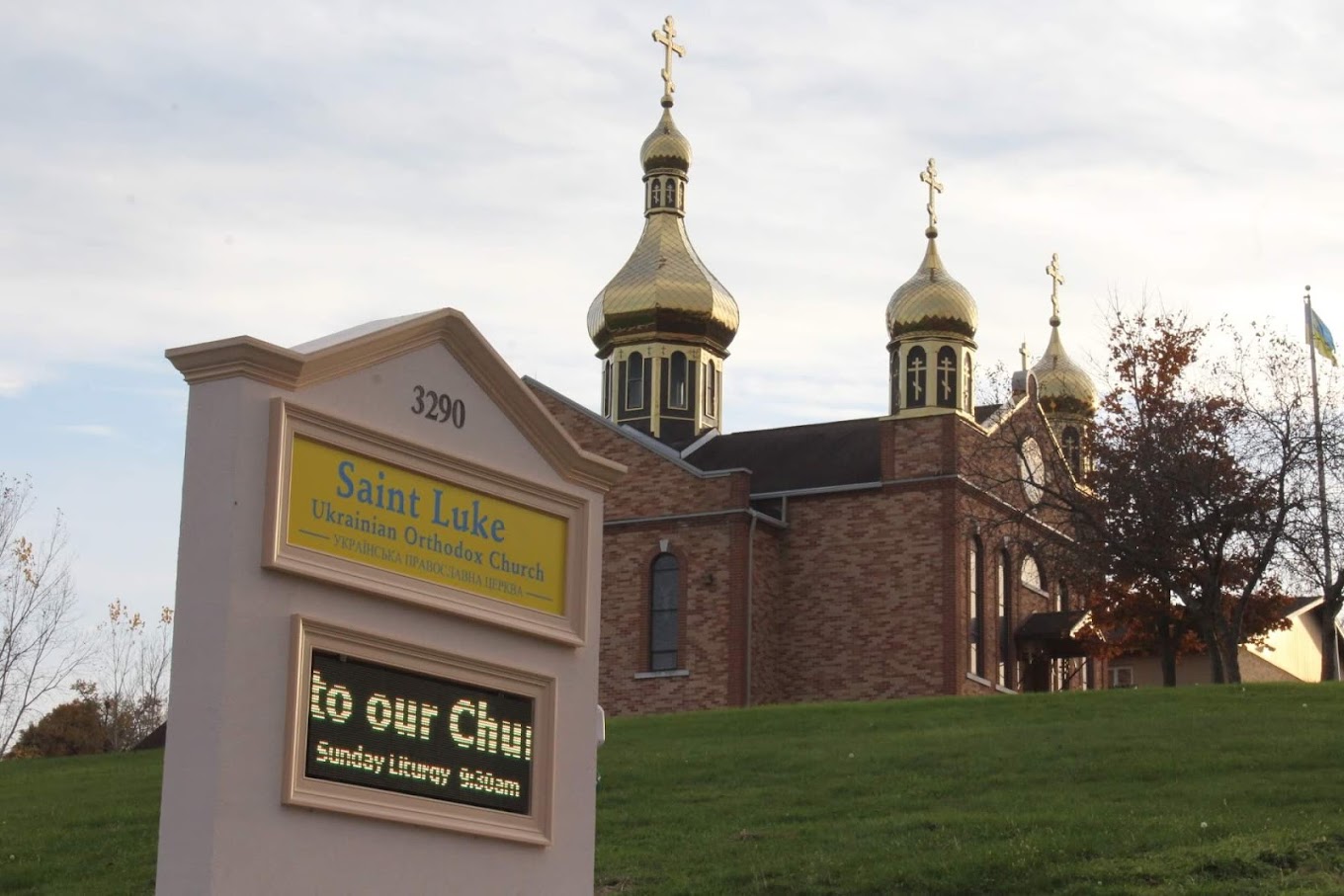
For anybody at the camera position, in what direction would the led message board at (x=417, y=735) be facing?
facing the viewer and to the right of the viewer

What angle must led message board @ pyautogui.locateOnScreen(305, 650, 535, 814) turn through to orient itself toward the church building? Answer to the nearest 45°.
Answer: approximately 135° to its left

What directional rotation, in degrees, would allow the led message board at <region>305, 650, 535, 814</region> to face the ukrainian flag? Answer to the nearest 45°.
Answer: approximately 90° to its left
